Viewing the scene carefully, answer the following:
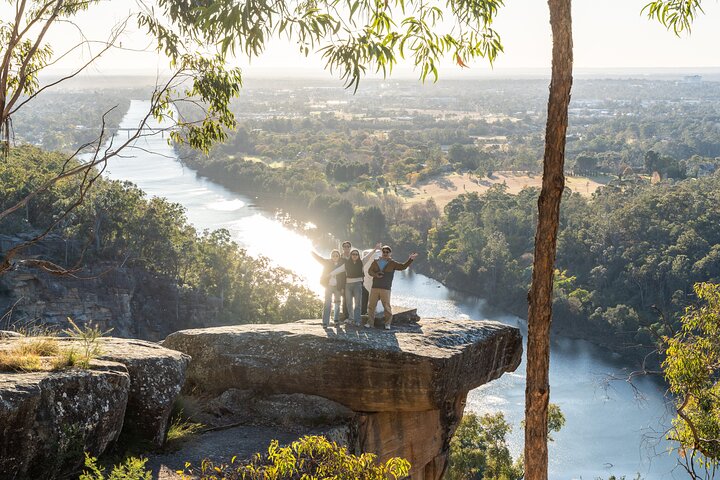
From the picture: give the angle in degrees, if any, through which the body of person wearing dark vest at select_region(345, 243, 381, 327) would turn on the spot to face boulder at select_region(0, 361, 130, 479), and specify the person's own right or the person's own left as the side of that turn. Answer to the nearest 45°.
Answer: approximately 45° to the person's own right

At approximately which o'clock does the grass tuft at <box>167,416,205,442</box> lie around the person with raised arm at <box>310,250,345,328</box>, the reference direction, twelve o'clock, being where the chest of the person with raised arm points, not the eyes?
The grass tuft is roughly at 1 o'clock from the person with raised arm.

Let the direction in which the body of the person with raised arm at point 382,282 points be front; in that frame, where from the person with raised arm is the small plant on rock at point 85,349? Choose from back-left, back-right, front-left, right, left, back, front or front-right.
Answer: front-right

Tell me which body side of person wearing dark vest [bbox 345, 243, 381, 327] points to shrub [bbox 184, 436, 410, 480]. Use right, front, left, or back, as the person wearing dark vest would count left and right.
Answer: front

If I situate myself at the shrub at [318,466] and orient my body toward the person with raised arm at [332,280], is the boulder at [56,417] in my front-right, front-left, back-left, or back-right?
front-left

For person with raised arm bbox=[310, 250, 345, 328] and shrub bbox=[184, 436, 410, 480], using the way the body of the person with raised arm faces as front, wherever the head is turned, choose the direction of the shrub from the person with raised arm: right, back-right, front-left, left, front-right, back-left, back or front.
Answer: front

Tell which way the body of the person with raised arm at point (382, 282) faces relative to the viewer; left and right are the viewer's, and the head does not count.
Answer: facing the viewer

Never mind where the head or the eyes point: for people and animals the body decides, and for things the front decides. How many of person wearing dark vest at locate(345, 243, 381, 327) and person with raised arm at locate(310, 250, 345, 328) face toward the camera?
2

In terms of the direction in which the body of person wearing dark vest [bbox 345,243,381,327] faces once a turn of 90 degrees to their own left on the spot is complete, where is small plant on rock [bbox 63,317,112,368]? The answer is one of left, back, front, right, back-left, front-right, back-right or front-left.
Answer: back-right

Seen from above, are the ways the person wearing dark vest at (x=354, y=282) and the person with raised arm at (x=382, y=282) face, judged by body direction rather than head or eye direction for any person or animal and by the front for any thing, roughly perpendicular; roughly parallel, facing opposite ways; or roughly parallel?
roughly parallel

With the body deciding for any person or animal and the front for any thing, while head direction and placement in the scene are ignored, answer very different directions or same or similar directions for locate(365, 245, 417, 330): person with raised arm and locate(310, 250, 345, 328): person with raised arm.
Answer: same or similar directions

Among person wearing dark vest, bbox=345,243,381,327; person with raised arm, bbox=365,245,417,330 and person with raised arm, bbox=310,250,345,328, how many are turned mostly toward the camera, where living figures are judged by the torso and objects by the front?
3

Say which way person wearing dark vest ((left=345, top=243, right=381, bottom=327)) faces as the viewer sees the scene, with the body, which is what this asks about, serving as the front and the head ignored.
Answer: toward the camera

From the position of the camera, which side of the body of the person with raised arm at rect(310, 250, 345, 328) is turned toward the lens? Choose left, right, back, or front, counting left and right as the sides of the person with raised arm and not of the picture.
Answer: front
